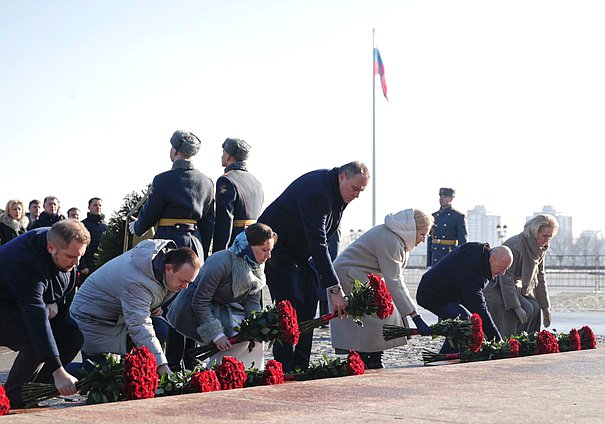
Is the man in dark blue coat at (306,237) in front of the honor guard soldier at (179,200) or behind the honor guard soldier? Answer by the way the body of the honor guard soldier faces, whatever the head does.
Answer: behind

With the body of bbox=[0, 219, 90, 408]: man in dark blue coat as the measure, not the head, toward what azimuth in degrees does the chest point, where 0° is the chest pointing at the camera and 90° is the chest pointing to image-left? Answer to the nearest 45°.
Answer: approximately 315°

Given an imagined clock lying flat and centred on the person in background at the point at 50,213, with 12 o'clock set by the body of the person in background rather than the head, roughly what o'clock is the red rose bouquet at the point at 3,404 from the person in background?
The red rose bouquet is roughly at 12 o'clock from the person in background.

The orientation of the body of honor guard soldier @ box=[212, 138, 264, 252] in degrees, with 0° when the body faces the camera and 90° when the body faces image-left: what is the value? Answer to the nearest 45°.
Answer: approximately 135°

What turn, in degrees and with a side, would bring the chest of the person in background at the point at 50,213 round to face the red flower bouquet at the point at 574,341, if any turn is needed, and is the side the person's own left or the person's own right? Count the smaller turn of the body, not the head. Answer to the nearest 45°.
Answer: approximately 45° to the person's own left
